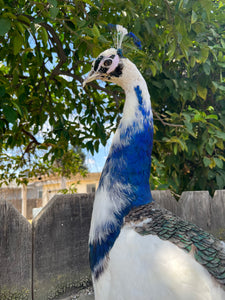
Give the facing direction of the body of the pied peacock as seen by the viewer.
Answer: to the viewer's left

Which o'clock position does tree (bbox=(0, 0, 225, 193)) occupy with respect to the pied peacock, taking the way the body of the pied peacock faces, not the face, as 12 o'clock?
The tree is roughly at 3 o'clock from the pied peacock.
